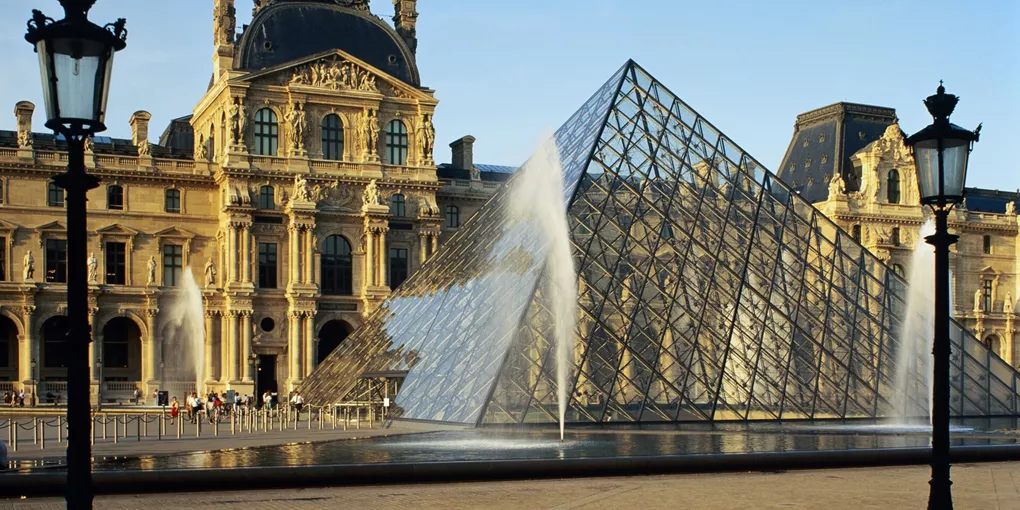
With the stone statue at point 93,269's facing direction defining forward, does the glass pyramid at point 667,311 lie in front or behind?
in front

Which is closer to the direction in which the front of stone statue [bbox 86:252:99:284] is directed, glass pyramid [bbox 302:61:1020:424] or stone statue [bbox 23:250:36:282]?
the glass pyramid

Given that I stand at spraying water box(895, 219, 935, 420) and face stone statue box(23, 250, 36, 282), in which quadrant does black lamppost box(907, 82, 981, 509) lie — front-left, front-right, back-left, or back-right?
back-left

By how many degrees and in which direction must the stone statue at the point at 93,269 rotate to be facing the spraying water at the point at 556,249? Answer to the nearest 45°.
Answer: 0° — it already faces it

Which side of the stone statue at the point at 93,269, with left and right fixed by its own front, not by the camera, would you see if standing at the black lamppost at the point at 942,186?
front

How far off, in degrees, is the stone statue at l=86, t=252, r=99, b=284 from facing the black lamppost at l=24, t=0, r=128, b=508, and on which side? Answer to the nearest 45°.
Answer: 0° — it already faces it

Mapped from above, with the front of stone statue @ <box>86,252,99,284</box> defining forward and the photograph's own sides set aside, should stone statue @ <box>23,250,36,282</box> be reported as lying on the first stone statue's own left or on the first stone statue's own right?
on the first stone statue's own right

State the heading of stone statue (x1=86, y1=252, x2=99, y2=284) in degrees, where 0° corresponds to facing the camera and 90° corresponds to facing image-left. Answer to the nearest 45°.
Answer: approximately 0°
